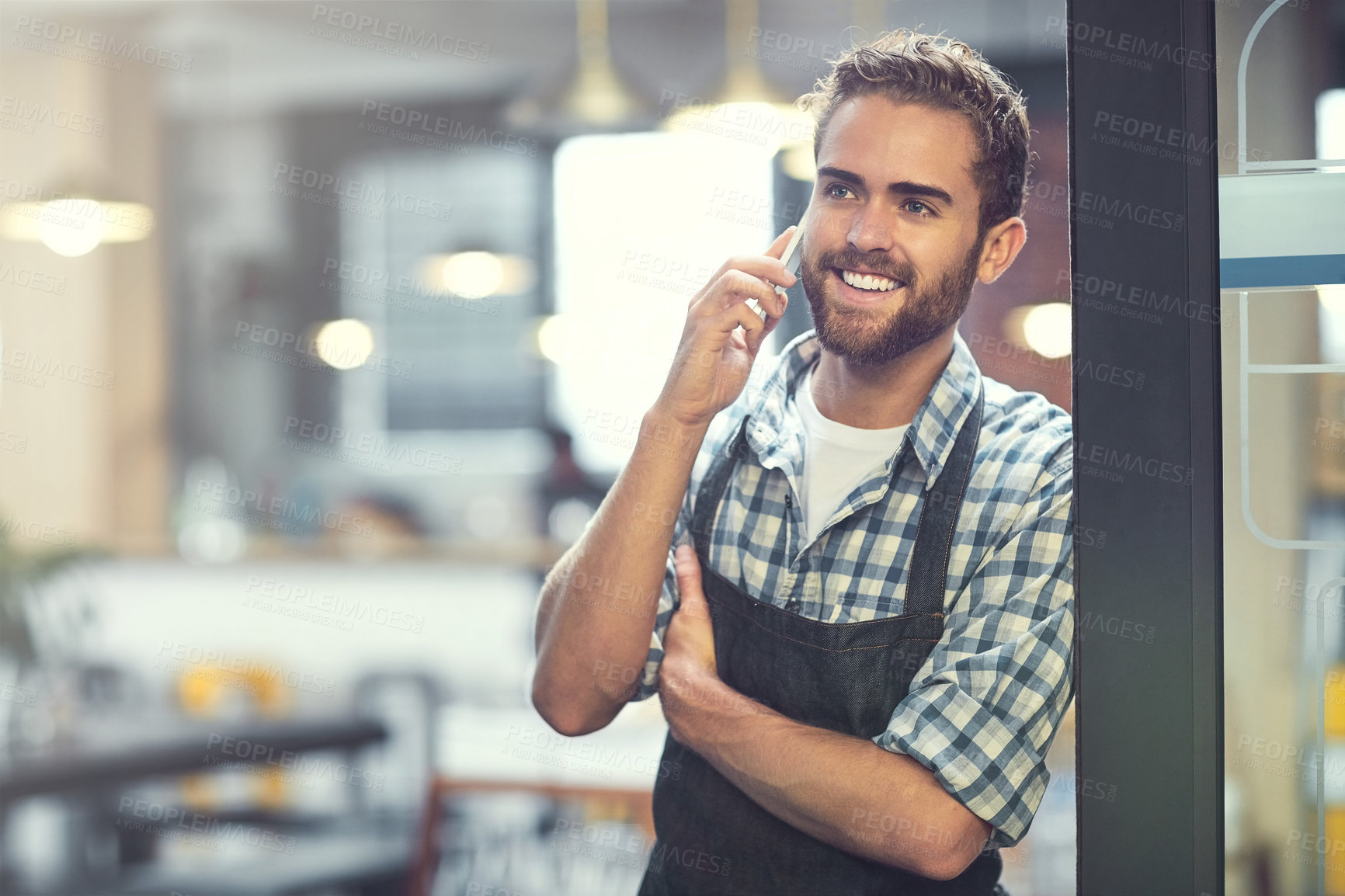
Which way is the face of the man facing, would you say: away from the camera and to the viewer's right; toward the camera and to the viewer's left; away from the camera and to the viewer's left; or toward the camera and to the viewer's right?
toward the camera and to the viewer's left

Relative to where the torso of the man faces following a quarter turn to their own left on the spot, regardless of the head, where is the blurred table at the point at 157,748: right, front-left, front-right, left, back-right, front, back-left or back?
back

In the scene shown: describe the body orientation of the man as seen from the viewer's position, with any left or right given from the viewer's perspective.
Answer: facing the viewer and to the left of the viewer
